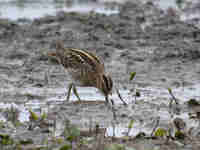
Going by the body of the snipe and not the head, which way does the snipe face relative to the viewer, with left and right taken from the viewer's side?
facing to the right of the viewer
